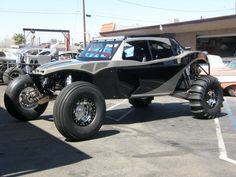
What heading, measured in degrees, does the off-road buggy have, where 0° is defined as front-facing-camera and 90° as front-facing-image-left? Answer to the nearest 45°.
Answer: approximately 45°
